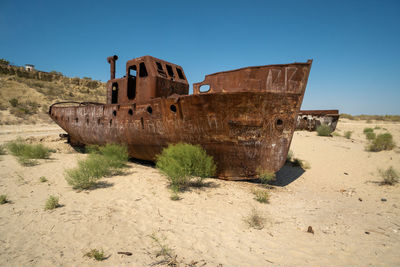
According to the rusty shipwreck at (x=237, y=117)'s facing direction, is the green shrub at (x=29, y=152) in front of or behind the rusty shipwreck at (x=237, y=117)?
behind

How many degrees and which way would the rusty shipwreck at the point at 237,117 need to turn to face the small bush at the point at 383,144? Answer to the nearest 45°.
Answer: approximately 90° to its left

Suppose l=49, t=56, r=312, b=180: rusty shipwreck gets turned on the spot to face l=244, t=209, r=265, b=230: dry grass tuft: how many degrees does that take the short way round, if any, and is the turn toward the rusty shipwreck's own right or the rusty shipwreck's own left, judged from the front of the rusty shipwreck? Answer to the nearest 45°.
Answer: approximately 45° to the rusty shipwreck's own right

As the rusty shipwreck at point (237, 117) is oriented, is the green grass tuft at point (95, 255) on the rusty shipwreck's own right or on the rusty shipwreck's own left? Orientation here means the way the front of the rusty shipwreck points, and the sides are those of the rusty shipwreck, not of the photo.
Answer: on the rusty shipwreck's own right

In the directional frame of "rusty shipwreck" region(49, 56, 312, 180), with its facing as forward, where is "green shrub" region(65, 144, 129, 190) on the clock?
The green shrub is roughly at 5 o'clock from the rusty shipwreck.

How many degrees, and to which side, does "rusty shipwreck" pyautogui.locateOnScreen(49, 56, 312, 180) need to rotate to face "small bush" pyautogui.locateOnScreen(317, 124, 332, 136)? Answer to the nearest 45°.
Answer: approximately 90° to its left

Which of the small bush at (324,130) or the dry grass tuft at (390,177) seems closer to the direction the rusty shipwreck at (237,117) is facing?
the dry grass tuft

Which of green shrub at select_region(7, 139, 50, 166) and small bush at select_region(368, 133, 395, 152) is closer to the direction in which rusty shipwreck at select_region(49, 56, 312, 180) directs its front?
the small bush

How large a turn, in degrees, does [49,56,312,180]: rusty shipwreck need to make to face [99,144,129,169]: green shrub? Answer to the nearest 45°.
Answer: approximately 180°

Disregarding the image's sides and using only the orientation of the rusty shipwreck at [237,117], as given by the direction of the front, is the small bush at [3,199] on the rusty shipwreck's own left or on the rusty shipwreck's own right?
on the rusty shipwreck's own right

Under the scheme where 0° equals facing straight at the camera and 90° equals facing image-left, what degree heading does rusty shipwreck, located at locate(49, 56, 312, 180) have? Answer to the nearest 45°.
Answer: approximately 315°
